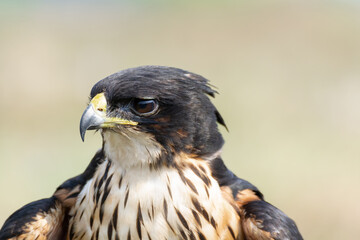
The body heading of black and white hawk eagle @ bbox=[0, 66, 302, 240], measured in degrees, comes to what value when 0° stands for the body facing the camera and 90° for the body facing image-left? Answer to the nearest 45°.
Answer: approximately 0°
